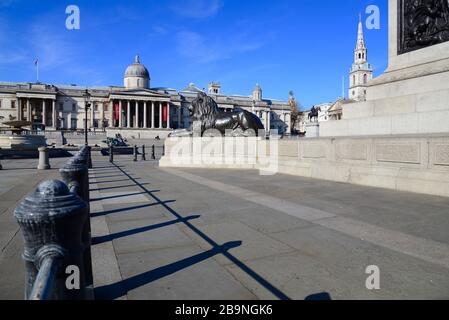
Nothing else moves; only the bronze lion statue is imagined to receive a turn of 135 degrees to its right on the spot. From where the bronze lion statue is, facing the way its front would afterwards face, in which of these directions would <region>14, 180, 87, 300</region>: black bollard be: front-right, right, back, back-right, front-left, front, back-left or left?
back-right

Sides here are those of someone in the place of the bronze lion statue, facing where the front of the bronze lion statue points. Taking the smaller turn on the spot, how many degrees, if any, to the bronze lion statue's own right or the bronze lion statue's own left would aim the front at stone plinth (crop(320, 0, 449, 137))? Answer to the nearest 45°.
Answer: approximately 135° to the bronze lion statue's own left

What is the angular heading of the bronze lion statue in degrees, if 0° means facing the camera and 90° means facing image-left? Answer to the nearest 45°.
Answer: approximately 90°
